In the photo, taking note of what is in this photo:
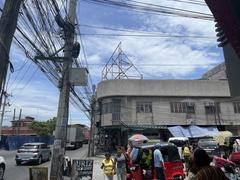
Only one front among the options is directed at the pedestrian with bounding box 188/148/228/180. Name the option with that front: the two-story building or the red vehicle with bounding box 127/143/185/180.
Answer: the two-story building

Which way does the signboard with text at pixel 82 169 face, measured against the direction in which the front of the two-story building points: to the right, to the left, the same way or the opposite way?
the same way

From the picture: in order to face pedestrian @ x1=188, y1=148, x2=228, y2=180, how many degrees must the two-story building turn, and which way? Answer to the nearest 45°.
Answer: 0° — it already faces them

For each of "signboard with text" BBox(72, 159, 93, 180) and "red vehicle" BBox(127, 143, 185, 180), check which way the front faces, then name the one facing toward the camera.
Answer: the signboard with text

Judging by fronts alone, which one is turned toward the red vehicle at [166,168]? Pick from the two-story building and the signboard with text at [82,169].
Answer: the two-story building

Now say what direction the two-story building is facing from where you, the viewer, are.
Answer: facing the viewer

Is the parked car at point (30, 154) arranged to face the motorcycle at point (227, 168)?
no

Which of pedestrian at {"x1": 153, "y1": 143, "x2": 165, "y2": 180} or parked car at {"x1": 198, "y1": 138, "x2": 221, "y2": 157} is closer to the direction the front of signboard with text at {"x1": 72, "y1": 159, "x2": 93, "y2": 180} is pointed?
the pedestrian

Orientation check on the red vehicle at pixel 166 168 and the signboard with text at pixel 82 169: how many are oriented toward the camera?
1

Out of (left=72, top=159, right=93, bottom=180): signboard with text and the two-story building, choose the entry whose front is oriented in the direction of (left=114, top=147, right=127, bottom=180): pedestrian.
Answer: the two-story building

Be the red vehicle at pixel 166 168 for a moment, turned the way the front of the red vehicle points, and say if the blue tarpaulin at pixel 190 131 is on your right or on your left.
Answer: on your right

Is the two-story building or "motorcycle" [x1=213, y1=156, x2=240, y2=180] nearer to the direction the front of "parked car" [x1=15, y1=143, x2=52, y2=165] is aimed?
the motorcycle

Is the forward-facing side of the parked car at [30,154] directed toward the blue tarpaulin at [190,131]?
no

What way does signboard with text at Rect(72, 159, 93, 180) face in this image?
toward the camera
